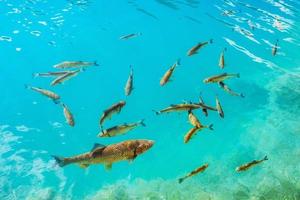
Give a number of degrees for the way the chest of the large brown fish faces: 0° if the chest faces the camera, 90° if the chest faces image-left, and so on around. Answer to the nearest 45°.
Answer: approximately 270°
